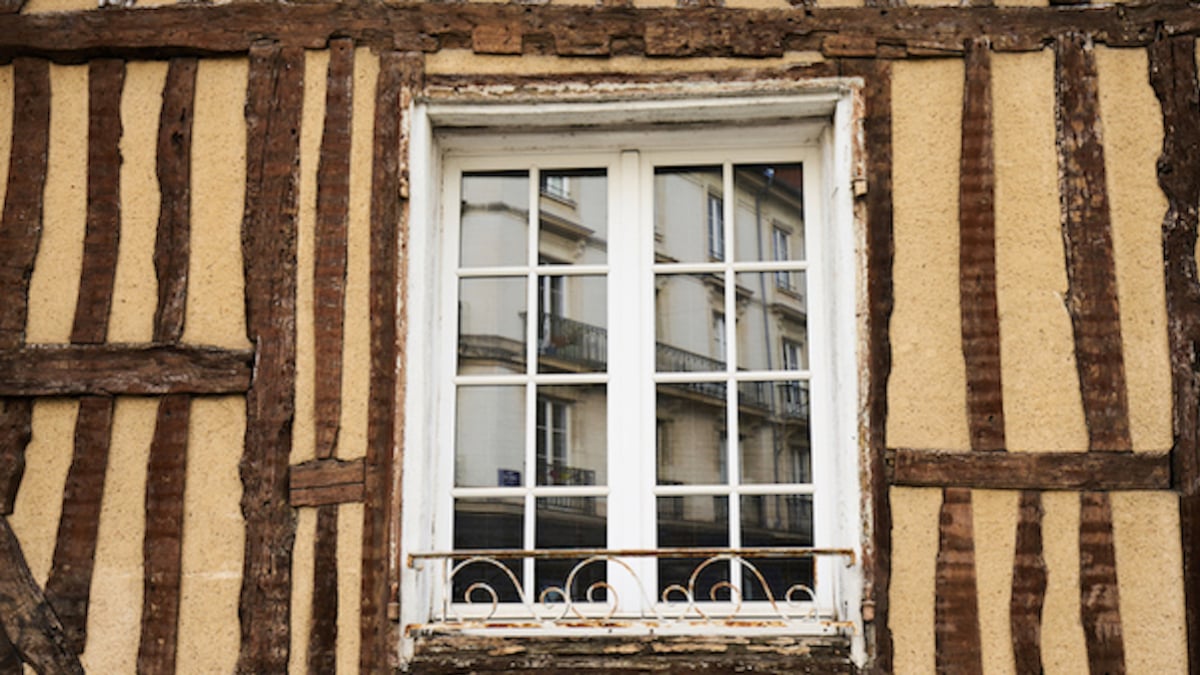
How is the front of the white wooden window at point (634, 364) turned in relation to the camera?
facing the viewer
